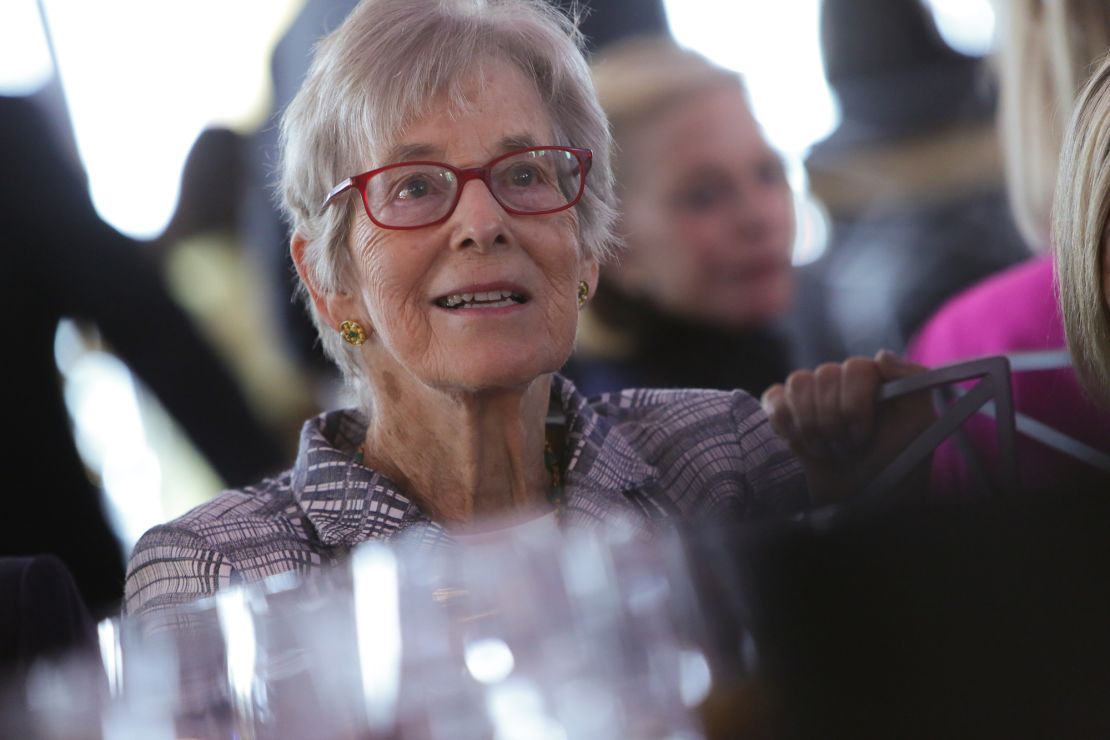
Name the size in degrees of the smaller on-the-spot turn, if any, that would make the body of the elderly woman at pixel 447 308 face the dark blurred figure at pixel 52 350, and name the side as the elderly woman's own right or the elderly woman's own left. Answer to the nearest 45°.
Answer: approximately 135° to the elderly woman's own right

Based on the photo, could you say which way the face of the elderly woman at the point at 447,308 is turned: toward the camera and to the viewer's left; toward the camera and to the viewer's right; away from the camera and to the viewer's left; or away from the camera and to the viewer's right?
toward the camera and to the viewer's right

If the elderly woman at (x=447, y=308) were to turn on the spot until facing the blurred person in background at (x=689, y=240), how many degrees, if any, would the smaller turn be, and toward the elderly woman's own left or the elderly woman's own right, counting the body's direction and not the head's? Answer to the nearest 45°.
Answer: approximately 180°

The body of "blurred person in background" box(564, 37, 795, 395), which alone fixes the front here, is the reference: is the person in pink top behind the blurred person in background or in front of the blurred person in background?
in front

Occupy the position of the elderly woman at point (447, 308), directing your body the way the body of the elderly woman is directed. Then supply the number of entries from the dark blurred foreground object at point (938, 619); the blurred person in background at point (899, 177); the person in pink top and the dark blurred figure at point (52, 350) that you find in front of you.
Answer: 1

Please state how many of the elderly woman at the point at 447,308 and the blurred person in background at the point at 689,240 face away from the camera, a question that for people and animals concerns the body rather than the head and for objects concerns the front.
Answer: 0

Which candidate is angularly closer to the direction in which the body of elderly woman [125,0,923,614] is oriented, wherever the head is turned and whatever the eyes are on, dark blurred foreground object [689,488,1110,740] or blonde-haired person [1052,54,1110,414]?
the dark blurred foreground object

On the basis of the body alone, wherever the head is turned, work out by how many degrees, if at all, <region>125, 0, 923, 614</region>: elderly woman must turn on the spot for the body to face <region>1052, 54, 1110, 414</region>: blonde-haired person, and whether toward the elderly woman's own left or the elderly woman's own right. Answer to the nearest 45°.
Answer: approximately 90° to the elderly woman's own left

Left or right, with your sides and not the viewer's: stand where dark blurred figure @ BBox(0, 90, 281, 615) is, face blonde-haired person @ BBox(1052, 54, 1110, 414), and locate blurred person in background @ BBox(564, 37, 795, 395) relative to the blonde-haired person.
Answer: left

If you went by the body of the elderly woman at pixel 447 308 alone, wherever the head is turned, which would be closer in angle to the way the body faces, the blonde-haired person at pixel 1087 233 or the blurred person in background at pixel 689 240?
the blonde-haired person

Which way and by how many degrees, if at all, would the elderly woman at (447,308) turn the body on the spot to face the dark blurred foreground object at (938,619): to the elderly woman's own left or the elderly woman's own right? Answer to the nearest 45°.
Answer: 0° — they already face them

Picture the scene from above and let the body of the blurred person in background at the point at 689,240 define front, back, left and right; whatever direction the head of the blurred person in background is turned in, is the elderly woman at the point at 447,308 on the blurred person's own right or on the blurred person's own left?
on the blurred person's own right

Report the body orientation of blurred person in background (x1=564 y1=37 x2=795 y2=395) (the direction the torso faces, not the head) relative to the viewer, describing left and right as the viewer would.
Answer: facing the viewer and to the right of the viewer

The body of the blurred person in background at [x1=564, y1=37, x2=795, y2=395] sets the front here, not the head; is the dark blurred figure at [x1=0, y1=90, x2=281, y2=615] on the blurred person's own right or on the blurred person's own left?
on the blurred person's own right
